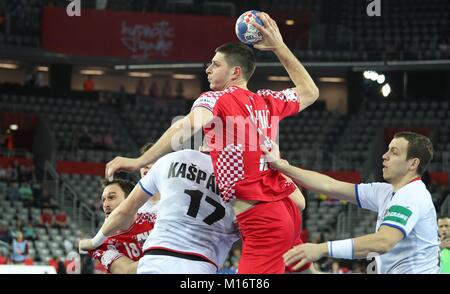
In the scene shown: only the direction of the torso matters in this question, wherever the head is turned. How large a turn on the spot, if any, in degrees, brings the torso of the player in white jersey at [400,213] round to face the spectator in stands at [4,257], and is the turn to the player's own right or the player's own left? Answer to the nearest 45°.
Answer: approximately 45° to the player's own right

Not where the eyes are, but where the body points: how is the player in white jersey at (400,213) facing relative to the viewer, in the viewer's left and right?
facing to the left of the viewer

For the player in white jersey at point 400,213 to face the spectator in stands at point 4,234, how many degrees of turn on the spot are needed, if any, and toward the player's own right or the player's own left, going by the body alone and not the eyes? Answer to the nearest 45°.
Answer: approximately 45° to the player's own right

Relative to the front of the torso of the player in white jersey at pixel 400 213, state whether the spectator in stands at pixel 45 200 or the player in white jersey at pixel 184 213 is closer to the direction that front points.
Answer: the player in white jersey

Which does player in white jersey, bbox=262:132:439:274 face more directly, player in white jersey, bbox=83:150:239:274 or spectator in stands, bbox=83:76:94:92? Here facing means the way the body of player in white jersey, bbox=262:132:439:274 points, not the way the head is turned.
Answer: the player in white jersey

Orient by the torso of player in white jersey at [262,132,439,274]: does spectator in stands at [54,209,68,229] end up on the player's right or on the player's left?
on the player's right

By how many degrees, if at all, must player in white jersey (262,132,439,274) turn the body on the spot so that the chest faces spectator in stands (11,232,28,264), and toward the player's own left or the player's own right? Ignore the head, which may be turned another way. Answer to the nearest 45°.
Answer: approximately 45° to the player's own right

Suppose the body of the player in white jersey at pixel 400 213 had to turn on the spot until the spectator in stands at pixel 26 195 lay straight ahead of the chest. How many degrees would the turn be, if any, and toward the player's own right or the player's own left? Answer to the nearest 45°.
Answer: approximately 45° to the player's own right

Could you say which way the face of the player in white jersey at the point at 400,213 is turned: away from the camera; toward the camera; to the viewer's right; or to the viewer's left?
to the viewer's left

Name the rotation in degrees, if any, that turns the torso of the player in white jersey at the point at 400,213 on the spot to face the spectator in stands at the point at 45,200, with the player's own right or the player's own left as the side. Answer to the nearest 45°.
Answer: approximately 45° to the player's own right
